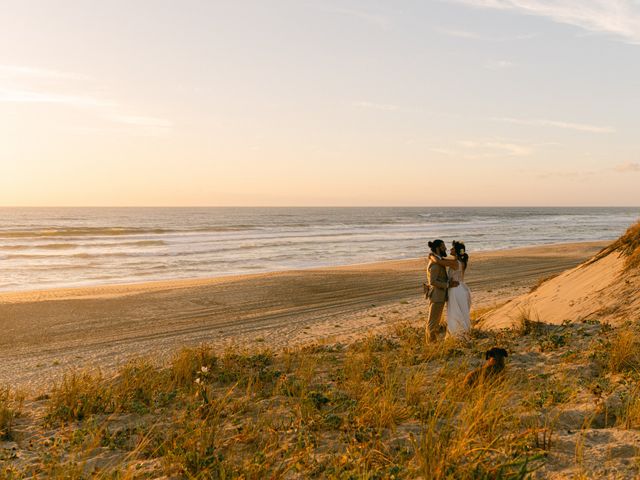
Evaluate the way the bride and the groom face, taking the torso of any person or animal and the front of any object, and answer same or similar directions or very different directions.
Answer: very different directions

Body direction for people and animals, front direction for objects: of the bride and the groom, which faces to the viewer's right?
the groom

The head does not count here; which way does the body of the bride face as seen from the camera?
to the viewer's left

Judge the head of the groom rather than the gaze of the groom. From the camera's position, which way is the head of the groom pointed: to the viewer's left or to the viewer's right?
to the viewer's right

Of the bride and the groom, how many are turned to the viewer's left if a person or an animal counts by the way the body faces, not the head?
1

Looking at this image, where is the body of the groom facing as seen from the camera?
to the viewer's right

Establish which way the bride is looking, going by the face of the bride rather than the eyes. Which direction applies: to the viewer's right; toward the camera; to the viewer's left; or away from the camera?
to the viewer's left
